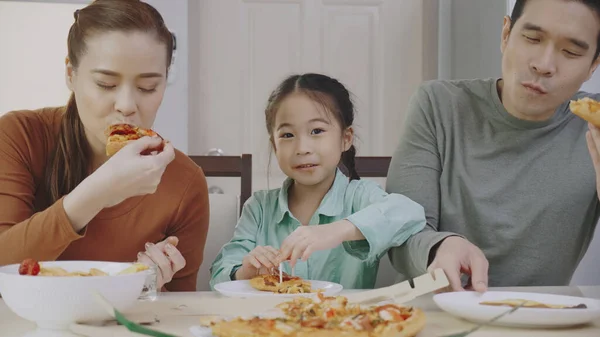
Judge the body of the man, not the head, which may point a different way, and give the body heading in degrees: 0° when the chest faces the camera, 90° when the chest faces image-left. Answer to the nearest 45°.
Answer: approximately 0°

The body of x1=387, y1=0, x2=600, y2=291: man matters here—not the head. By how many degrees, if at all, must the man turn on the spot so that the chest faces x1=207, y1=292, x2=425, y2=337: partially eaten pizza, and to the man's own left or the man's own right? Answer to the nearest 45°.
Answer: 0° — they already face it

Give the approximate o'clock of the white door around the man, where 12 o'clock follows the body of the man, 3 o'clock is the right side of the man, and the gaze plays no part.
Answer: The white door is roughly at 5 o'clock from the man.

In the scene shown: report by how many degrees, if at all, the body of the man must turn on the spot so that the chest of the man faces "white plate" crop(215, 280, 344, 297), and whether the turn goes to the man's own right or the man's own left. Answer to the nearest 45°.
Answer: approximately 45° to the man's own right

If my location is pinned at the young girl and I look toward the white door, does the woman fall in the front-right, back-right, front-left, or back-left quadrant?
back-left

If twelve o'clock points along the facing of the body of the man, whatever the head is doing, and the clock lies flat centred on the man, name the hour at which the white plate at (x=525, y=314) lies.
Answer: The white plate is roughly at 12 o'clock from the man.

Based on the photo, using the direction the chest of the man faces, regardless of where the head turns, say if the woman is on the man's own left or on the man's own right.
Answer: on the man's own right

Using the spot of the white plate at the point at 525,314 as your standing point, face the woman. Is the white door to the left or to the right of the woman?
right

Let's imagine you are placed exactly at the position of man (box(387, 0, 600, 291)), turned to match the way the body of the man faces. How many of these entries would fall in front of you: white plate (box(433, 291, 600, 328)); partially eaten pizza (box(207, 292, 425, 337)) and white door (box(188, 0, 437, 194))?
2

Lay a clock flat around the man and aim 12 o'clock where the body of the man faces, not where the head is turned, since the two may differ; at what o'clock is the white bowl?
The white bowl is roughly at 1 o'clock from the man.

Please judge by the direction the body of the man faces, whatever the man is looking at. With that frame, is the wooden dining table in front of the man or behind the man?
in front
